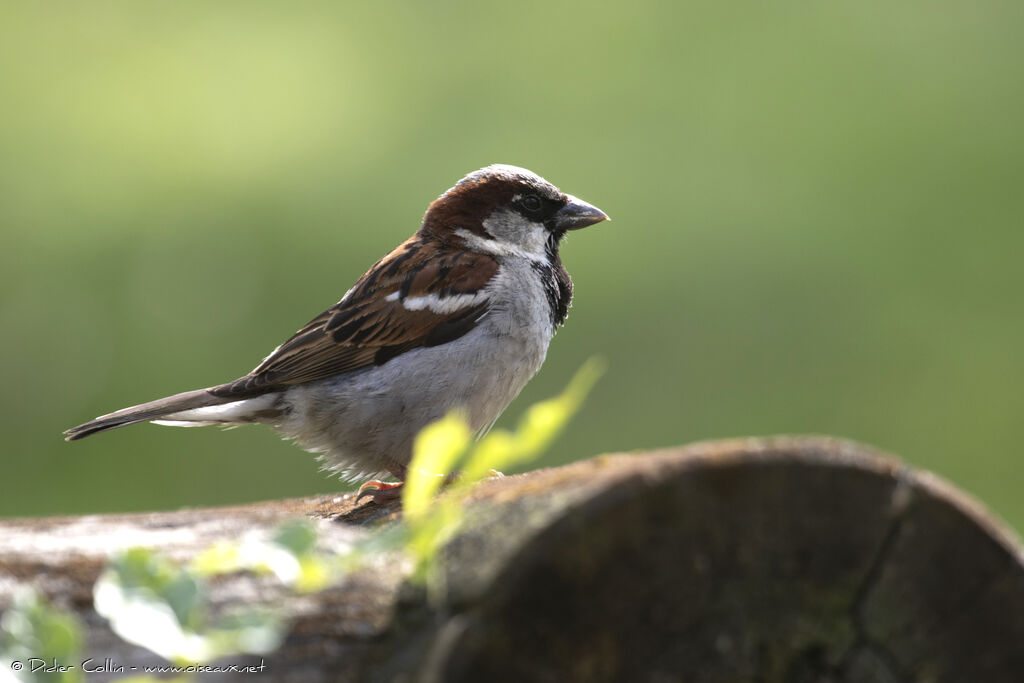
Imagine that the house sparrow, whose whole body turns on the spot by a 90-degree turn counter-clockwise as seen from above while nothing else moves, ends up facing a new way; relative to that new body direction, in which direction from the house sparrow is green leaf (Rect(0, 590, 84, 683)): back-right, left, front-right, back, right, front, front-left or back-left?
back

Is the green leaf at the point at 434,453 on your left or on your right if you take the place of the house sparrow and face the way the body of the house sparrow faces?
on your right

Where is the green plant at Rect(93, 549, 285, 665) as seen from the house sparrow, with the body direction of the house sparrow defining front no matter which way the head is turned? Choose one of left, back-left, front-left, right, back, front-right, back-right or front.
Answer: right

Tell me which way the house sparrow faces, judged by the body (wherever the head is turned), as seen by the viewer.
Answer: to the viewer's right
